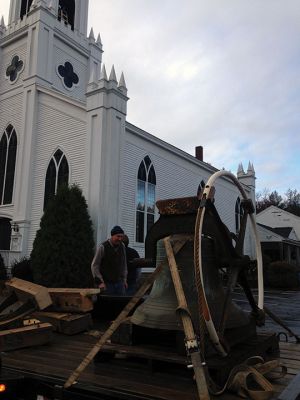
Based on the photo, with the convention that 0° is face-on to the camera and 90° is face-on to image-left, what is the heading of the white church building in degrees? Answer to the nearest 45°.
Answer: approximately 45°

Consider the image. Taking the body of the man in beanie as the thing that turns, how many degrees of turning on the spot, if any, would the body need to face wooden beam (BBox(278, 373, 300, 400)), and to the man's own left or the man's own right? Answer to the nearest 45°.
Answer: approximately 45° to the man's own right

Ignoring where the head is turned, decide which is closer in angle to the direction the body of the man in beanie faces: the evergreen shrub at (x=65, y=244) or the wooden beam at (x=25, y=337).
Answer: the wooden beam

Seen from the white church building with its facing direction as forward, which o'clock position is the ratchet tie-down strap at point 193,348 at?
The ratchet tie-down strap is roughly at 10 o'clock from the white church building.

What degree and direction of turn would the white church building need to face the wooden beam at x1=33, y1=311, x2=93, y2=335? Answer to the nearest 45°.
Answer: approximately 45° to its left

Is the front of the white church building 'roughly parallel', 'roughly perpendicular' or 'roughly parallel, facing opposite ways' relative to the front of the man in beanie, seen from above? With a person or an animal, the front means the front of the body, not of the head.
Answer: roughly perpendicular

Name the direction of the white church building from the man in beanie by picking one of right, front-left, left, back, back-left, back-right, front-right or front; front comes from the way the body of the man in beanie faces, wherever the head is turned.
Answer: back-left

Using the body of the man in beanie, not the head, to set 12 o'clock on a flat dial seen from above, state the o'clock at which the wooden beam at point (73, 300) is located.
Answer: The wooden beam is roughly at 2 o'clock from the man in beanie.
